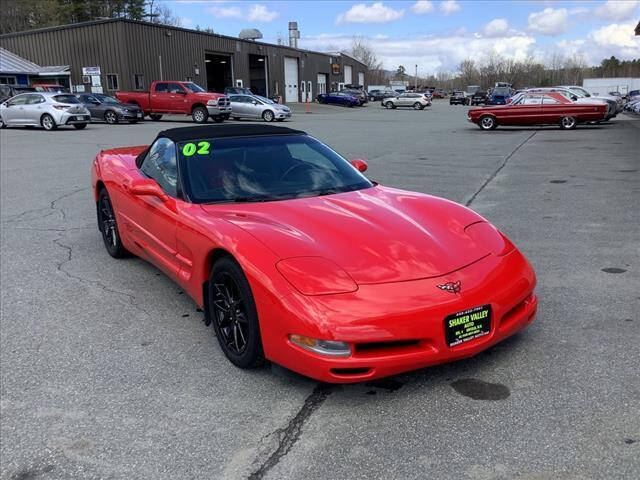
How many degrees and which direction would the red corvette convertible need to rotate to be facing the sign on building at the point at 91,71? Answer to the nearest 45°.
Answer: approximately 135° to its left

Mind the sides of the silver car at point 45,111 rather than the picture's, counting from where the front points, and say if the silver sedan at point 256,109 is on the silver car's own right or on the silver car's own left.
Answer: on the silver car's own right

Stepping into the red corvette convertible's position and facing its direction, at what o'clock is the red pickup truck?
The red pickup truck is roughly at 7 o'clock from the red corvette convertible.

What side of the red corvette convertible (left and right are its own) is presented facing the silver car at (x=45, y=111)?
back

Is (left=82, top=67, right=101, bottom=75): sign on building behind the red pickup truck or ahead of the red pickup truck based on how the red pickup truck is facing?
behind

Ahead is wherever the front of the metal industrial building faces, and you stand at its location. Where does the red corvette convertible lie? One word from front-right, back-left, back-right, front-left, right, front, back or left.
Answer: front-right

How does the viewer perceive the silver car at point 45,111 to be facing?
facing away from the viewer and to the left of the viewer

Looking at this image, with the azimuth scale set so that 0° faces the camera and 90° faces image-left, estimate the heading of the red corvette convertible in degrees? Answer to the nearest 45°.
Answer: approximately 315°

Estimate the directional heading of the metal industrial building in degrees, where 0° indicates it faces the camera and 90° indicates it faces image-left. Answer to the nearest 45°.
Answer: approximately 315°

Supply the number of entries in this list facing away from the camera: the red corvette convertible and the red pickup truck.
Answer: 0

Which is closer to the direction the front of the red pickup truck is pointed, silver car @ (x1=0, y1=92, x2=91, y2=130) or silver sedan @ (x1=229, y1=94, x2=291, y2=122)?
the silver sedan
